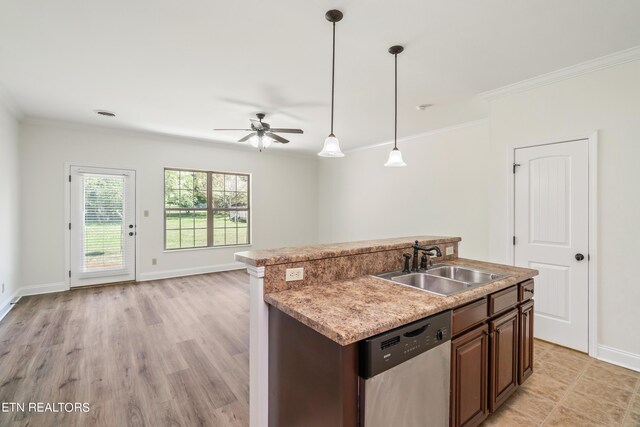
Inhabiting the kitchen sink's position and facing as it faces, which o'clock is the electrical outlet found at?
The electrical outlet is roughly at 3 o'clock from the kitchen sink.

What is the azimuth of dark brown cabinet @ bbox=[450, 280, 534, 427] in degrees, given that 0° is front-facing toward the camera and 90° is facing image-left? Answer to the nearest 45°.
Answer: approximately 315°

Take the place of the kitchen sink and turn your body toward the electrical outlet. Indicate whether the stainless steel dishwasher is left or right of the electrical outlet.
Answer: left

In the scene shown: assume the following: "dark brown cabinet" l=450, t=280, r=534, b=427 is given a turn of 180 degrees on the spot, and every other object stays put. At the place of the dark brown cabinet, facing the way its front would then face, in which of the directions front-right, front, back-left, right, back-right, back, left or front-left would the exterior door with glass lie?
front-left

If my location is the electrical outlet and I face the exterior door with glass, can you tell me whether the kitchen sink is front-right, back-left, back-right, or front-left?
back-right

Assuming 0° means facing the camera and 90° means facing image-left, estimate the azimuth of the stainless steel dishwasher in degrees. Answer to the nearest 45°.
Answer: approximately 315°

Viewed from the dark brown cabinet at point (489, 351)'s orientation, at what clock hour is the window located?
The window is roughly at 5 o'clock from the dark brown cabinet.

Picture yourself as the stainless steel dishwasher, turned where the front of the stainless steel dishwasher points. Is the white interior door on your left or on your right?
on your left

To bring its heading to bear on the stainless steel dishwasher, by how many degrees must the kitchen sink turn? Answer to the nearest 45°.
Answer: approximately 45° to its right

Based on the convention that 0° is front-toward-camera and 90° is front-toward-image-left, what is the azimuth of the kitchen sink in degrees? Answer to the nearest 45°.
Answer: approximately 315°

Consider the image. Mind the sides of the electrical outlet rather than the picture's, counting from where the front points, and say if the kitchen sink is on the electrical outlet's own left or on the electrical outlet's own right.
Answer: on the electrical outlet's own left
